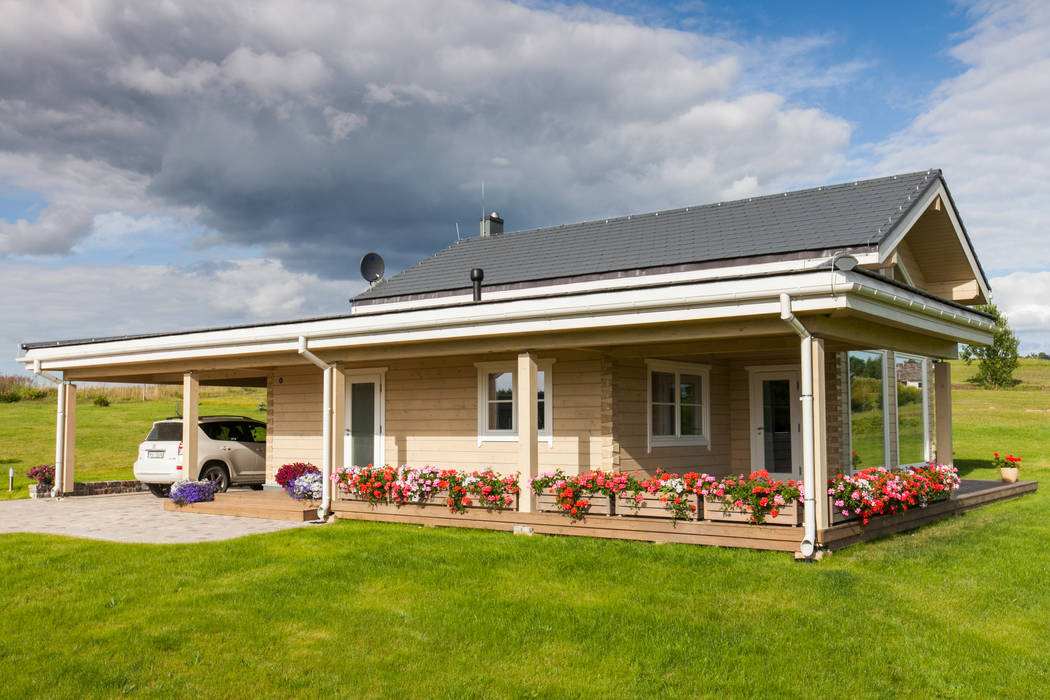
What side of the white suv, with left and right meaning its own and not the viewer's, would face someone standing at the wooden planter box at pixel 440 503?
right

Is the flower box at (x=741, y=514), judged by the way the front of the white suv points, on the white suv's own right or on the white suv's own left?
on the white suv's own right

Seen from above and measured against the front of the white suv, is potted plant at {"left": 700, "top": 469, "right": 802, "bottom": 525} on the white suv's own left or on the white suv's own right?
on the white suv's own right

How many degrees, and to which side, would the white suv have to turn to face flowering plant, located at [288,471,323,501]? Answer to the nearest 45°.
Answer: approximately 135° to its right

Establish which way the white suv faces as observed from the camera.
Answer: facing away from the viewer and to the right of the viewer

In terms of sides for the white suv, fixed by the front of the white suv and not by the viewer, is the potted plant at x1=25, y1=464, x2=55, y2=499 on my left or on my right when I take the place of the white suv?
on my left

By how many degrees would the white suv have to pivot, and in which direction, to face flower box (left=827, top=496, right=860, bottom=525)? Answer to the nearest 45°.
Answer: approximately 90° to its right

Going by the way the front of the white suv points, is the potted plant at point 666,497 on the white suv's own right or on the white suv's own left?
on the white suv's own right
